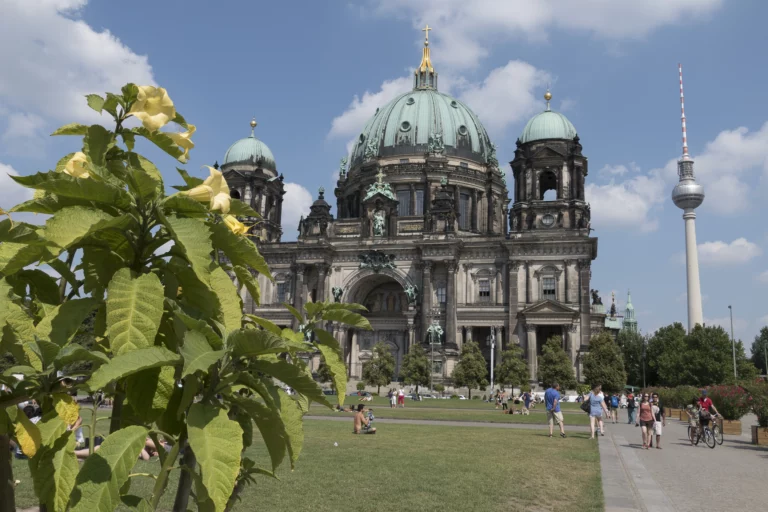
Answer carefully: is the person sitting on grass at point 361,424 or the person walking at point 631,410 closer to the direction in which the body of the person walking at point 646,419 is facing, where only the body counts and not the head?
the person sitting on grass

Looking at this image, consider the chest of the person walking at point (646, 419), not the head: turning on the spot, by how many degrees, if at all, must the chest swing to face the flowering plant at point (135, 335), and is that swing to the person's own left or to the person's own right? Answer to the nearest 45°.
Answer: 0° — they already face it

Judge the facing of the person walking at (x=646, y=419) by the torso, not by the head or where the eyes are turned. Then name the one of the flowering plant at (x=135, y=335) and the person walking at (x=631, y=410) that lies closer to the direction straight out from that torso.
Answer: the flowering plant

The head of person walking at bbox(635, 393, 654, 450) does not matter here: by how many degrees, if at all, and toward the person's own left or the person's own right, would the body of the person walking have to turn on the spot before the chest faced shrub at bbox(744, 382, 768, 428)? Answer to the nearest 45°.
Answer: approximately 135° to the person's own left

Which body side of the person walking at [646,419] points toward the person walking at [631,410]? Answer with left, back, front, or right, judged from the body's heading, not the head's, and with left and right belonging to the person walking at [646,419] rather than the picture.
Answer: back

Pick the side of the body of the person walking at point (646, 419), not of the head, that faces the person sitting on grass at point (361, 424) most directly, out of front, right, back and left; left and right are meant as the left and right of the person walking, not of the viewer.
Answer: right

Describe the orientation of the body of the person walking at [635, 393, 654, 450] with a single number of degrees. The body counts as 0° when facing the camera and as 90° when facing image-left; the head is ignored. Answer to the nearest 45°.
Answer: approximately 0°
